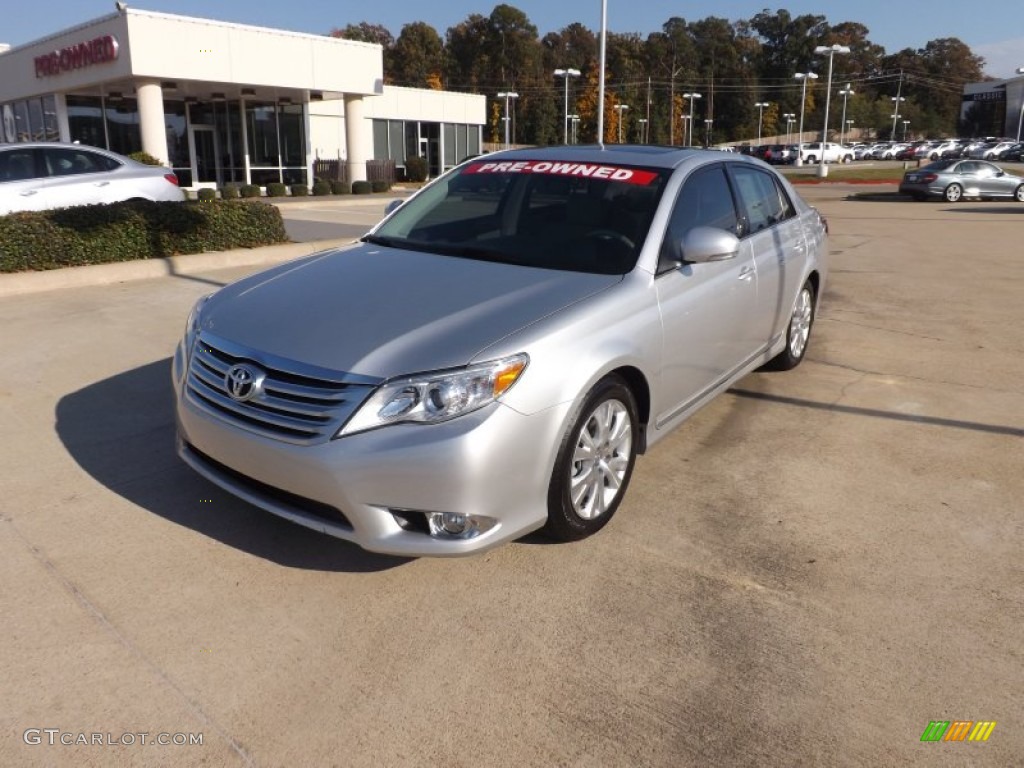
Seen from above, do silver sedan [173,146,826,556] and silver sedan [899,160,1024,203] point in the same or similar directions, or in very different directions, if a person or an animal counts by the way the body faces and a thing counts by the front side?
very different directions

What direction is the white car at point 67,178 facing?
to the viewer's left

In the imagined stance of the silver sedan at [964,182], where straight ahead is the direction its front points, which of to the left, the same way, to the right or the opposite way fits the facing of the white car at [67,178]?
the opposite way

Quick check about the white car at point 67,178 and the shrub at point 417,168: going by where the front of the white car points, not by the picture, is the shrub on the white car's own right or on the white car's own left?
on the white car's own right

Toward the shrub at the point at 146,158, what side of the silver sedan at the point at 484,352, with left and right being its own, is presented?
right

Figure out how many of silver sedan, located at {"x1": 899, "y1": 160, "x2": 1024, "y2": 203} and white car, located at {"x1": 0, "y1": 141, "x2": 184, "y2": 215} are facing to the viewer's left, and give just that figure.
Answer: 1

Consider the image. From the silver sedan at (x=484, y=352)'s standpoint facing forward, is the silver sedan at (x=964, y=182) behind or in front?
behind

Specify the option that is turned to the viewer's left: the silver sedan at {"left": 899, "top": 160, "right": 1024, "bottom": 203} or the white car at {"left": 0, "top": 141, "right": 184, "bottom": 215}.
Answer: the white car

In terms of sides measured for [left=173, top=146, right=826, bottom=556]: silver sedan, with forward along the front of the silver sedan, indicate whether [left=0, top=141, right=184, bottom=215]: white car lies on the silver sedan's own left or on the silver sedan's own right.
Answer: on the silver sedan's own right

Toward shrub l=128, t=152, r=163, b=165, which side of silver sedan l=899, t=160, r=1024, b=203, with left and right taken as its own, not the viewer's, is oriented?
back

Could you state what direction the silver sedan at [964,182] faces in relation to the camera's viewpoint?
facing away from the viewer and to the right of the viewer

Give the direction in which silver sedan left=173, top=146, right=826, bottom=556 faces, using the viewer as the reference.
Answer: facing the viewer and to the left of the viewer
